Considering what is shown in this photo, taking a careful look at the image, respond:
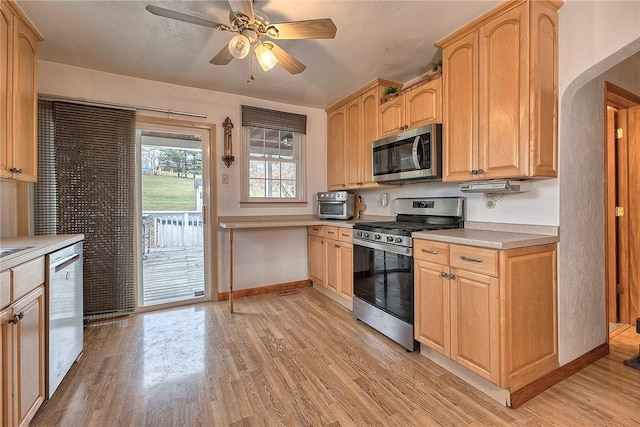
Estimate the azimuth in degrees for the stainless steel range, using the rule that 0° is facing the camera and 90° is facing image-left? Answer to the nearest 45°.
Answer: approximately 45°

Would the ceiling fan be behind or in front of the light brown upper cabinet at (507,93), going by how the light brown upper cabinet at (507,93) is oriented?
in front

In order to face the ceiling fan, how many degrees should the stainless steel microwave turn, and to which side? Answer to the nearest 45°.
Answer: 0° — it already faces it

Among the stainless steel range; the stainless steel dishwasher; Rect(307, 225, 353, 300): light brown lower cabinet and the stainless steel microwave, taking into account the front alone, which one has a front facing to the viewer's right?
the stainless steel dishwasher

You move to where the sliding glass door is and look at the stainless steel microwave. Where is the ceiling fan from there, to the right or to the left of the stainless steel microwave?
right

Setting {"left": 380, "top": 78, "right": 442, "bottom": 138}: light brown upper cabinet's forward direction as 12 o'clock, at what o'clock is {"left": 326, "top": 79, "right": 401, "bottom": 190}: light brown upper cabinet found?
{"left": 326, "top": 79, "right": 401, "bottom": 190}: light brown upper cabinet is roughly at 3 o'clock from {"left": 380, "top": 78, "right": 442, "bottom": 138}: light brown upper cabinet.

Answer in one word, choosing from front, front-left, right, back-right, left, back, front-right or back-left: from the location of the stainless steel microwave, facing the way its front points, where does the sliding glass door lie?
front-right

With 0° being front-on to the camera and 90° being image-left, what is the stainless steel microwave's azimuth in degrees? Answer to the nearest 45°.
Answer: approximately 45°

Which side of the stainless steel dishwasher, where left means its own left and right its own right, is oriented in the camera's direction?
right
